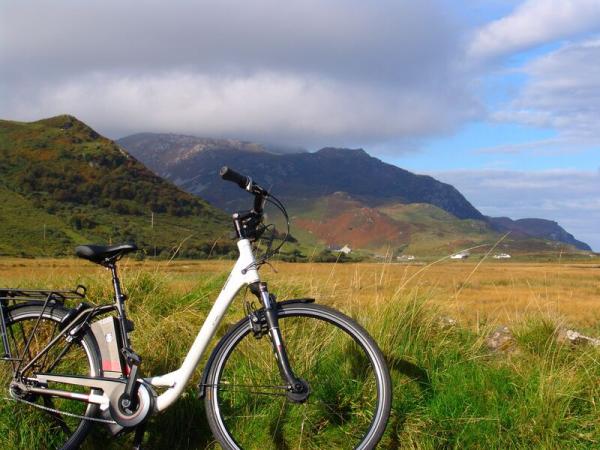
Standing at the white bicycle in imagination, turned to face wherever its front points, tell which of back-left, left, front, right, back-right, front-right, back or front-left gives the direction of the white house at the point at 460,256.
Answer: front-left

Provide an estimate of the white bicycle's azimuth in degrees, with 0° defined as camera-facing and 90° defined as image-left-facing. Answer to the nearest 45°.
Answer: approximately 270°

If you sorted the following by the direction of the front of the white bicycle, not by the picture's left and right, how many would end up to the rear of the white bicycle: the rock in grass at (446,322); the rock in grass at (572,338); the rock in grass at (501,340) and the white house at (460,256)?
0

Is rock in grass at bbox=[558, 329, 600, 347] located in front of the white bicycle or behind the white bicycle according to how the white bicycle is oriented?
in front

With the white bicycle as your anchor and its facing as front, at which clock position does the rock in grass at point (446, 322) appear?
The rock in grass is roughly at 11 o'clock from the white bicycle.

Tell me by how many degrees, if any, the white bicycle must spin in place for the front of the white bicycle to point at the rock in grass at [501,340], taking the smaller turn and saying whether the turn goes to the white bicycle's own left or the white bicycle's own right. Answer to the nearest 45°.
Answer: approximately 45° to the white bicycle's own left

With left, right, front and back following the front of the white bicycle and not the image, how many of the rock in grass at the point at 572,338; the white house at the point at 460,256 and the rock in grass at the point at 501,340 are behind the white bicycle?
0

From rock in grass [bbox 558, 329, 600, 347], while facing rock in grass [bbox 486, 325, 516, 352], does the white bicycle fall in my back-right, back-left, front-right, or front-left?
front-left

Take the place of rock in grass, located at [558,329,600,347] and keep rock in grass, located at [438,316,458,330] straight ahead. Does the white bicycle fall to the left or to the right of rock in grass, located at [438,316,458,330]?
left
